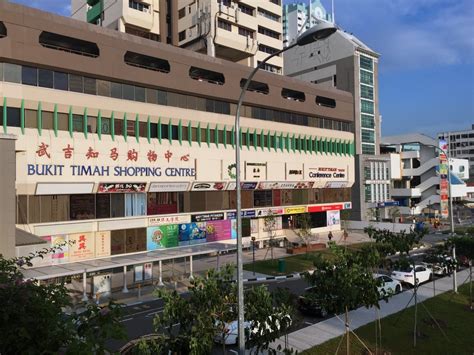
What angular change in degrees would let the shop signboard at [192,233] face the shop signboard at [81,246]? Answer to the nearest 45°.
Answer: approximately 90° to its right

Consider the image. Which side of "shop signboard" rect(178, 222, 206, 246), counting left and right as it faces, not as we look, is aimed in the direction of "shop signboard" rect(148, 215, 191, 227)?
right

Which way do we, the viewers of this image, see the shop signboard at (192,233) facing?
facing the viewer and to the right of the viewer

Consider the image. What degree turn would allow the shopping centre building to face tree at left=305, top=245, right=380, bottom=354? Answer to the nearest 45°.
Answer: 0° — it already faces it

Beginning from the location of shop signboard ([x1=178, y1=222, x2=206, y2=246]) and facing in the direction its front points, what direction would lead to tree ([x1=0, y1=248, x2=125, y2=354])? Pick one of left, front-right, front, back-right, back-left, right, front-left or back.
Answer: front-right

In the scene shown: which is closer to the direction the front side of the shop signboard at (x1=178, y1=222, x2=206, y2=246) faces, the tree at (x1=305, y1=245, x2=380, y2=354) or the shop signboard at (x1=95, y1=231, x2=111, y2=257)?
the tree

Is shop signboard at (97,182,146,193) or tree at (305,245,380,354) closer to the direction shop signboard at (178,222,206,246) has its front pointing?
the tree

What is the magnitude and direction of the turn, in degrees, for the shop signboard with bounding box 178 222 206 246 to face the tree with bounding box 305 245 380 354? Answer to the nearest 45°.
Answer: approximately 45° to its right
